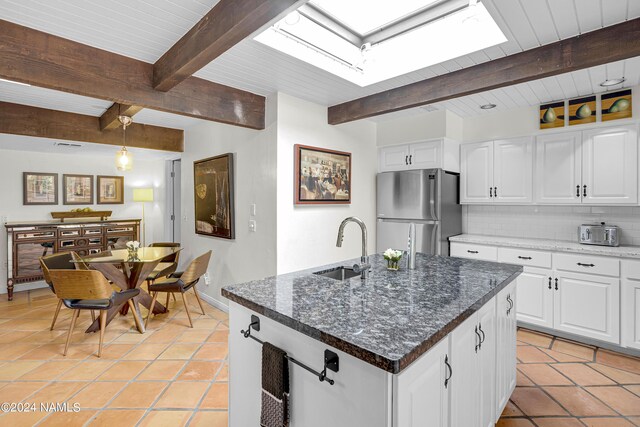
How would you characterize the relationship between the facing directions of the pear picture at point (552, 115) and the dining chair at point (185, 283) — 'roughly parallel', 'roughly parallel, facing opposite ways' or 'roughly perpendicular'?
roughly perpendicular

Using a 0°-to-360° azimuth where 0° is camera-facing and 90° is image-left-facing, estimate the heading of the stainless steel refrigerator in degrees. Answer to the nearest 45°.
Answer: approximately 45°

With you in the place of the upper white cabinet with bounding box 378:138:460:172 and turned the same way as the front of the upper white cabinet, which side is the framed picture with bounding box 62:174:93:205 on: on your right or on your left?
on your right

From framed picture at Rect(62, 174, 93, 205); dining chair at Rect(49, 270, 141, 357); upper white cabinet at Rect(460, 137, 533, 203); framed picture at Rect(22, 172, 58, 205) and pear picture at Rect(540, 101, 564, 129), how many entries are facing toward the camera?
4

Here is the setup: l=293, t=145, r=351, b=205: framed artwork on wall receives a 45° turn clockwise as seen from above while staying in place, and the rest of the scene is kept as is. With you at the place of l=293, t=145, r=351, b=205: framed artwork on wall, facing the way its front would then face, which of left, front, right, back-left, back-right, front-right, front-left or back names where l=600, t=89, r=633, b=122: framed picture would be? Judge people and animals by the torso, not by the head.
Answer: left

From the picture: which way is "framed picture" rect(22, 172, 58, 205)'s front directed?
toward the camera

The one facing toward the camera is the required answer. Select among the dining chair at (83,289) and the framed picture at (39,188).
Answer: the framed picture

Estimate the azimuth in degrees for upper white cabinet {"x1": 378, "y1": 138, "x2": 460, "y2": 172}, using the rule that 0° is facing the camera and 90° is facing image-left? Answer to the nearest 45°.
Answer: approximately 45°

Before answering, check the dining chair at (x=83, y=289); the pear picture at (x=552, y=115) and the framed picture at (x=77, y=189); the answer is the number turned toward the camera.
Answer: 2

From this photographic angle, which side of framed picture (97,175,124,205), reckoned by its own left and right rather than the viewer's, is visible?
front

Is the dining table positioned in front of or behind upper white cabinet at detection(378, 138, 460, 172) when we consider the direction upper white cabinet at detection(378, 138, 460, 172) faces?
in front

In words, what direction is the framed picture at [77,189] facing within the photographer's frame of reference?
facing the viewer

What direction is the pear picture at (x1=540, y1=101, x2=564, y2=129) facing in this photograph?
toward the camera

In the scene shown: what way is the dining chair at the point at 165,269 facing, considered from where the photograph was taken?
facing the viewer and to the left of the viewer

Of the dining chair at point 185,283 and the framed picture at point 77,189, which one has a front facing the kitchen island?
the framed picture

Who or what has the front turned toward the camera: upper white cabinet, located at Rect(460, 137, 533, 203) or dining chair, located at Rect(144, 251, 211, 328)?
the upper white cabinet

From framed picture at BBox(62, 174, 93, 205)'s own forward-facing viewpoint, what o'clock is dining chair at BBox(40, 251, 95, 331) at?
The dining chair is roughly at 12 o'clock from the framed picture.
